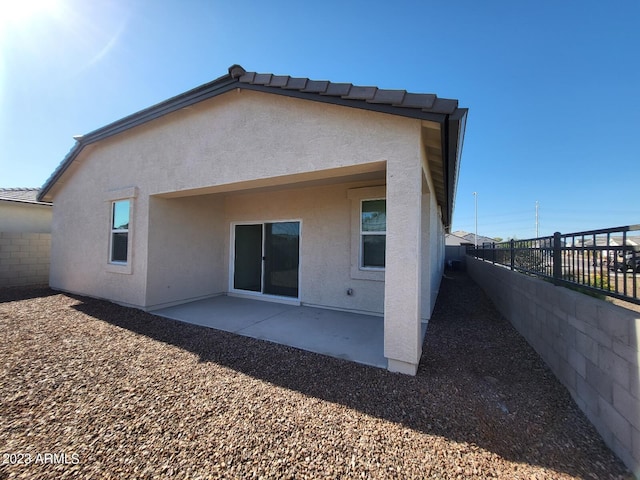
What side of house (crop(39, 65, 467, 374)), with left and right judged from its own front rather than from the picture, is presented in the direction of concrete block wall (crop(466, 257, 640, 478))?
right

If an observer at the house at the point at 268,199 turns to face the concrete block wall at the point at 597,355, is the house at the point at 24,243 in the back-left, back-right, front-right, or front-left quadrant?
back-right

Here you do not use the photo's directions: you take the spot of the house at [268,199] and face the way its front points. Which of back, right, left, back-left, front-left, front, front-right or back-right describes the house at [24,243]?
left

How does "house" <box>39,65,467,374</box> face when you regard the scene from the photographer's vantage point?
facing away from the viewer and to the right of the viewer
